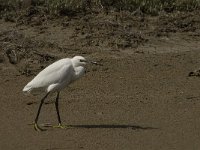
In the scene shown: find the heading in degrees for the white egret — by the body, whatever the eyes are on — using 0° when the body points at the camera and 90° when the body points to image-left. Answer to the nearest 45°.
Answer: approximately 270°
